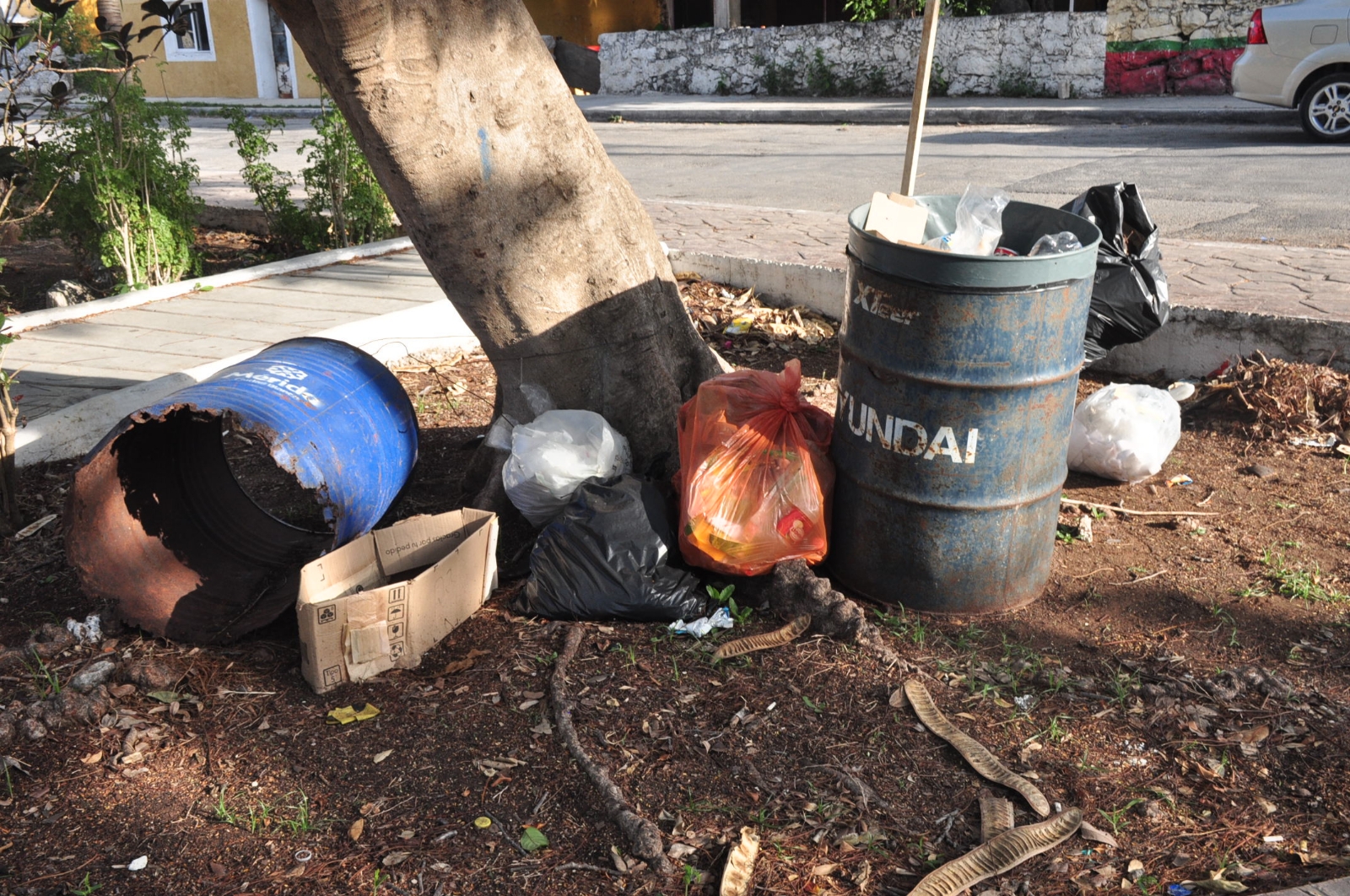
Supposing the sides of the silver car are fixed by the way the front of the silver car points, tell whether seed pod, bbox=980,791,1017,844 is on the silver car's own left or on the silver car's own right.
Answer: on the silver car's own right

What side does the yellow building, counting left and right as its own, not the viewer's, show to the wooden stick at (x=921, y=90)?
front

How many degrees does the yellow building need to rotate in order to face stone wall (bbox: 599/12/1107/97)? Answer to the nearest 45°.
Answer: approximately 45° to its left

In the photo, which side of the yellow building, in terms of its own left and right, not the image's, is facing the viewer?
front

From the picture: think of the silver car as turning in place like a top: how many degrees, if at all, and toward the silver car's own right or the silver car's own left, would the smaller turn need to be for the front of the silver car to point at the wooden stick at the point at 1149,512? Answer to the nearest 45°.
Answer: approximately 90° to the silver car's own right

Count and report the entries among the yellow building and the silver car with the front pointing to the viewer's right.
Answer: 1

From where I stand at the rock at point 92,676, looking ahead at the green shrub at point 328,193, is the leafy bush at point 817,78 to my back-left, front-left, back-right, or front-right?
front-right

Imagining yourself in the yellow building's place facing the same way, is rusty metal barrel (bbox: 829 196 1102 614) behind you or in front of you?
in front

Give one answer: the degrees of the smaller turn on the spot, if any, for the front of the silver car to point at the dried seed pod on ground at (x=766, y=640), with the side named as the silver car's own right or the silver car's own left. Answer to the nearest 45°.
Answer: approximately 90° to the silver car's own right

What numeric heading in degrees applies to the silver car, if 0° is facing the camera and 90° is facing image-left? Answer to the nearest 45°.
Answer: approximately 270°

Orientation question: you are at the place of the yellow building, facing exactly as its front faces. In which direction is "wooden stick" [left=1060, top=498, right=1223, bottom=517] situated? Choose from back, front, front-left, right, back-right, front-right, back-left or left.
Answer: front

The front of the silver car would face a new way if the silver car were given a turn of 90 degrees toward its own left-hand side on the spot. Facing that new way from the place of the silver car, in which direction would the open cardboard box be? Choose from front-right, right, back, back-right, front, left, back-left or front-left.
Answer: back

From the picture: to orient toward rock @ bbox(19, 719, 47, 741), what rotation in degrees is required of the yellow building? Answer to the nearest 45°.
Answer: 0° — it already faces it

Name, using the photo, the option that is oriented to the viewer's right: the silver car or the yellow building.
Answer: the silver car

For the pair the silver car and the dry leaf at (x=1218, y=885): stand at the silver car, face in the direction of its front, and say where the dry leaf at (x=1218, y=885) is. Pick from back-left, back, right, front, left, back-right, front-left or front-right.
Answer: right

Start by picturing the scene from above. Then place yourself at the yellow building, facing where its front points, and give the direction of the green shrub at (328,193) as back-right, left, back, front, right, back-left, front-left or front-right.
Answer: front

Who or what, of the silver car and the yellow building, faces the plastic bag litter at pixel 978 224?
the yellow building

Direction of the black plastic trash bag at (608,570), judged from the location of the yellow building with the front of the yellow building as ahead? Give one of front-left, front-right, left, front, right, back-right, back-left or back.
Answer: front

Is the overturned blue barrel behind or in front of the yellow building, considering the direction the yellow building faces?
in front

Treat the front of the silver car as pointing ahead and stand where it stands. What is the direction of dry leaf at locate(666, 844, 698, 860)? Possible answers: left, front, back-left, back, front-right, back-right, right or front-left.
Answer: right
